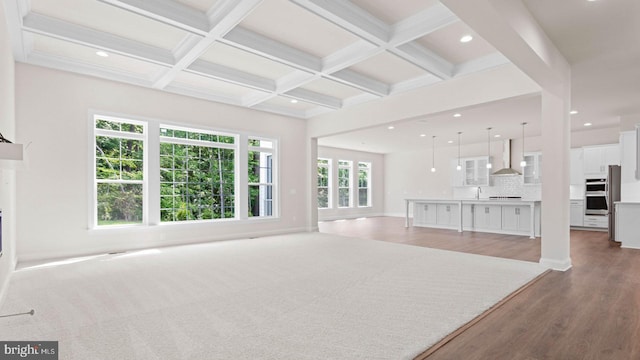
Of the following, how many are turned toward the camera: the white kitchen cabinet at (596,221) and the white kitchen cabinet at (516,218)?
2

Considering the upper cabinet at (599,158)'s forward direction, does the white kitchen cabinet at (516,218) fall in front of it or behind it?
in front

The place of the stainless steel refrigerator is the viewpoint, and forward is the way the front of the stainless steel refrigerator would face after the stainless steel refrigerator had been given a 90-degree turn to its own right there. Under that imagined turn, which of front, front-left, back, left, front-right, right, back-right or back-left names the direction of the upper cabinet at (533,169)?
front-left

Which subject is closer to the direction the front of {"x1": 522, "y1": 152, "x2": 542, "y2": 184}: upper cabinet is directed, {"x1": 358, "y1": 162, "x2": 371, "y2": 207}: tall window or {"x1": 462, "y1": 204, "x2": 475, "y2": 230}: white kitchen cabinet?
the white kitchen cabinet

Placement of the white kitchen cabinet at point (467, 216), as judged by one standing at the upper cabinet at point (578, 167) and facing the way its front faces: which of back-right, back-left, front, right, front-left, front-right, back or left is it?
front-right

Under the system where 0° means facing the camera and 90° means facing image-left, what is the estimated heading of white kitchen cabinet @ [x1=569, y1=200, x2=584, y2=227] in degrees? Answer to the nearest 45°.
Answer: approximately 0°
